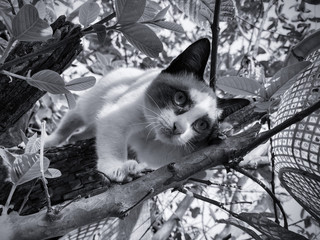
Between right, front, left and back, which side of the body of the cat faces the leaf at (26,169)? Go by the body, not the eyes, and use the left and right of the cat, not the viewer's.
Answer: right

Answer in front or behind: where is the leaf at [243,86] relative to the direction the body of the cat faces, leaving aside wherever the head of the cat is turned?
in front

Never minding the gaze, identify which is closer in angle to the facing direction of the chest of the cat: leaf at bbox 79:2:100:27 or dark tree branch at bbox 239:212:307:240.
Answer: the dark tree branch

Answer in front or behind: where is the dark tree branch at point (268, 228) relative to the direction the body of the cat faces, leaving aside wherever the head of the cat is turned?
in front
